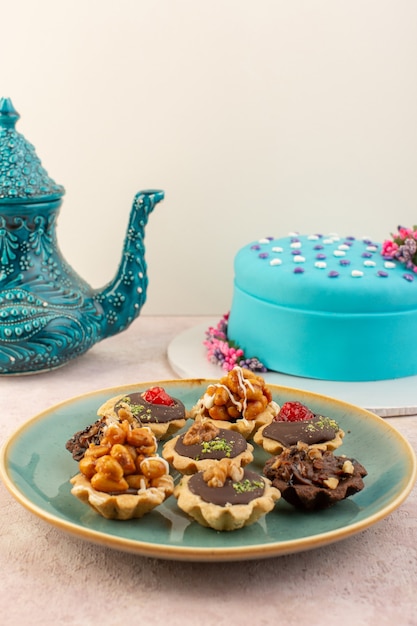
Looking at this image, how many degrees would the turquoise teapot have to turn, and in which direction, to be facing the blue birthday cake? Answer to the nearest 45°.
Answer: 0° — it already faces it

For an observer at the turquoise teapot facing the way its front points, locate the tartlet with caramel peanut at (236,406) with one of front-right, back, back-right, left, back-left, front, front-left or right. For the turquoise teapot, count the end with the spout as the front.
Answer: front-right

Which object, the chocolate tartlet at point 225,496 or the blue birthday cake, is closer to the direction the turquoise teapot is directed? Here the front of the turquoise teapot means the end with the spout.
the blue birthday cake

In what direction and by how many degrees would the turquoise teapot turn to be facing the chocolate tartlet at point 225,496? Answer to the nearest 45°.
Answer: approximately 90° to its right

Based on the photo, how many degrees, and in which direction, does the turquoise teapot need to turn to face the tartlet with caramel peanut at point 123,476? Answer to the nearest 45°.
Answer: approximately 90° to its right

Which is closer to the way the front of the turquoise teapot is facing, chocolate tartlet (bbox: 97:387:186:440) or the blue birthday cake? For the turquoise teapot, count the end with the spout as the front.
the blue birthday cake

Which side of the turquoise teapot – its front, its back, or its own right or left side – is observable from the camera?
right
